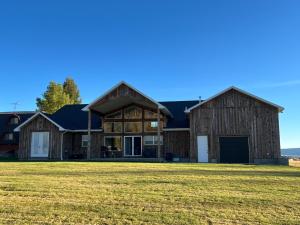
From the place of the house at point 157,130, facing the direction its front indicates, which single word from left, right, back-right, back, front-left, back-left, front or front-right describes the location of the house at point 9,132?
back-right

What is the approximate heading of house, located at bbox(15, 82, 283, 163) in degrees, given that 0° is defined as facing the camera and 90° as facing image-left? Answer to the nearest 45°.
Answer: approximately 0°
